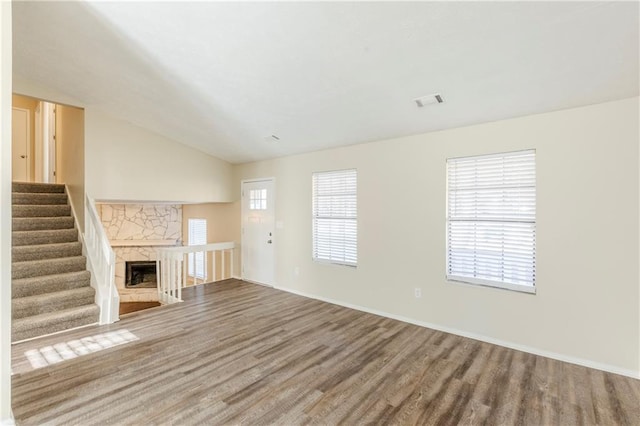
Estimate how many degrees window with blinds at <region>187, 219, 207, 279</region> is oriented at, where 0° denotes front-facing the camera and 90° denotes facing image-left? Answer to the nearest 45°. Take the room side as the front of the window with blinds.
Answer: approximately 0°

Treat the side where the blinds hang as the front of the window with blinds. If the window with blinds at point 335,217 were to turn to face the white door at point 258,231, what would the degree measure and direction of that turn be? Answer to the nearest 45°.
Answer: approximately 90° to its right

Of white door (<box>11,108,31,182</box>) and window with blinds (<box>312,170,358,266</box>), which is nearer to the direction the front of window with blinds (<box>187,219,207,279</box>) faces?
the window with blinds

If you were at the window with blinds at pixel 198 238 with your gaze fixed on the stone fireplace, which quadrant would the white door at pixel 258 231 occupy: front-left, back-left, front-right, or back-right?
back-left

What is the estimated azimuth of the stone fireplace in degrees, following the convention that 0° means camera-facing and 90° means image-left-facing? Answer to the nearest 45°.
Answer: approximately 0°

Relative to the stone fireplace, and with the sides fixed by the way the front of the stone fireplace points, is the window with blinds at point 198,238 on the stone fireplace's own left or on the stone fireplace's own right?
on the stone fireplace's own left

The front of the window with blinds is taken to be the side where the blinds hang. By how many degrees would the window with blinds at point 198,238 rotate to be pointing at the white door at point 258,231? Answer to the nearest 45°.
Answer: approximately 45° to its left

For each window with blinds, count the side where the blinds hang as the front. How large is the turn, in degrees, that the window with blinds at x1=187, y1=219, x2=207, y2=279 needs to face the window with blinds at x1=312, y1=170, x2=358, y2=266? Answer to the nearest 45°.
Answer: approximately 45° to its left

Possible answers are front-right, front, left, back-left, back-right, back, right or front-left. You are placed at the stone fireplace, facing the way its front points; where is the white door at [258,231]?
front-left

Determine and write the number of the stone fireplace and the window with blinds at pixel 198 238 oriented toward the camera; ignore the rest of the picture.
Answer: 2

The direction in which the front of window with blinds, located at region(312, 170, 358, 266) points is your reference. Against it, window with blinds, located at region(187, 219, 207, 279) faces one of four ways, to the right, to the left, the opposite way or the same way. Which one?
to the left
